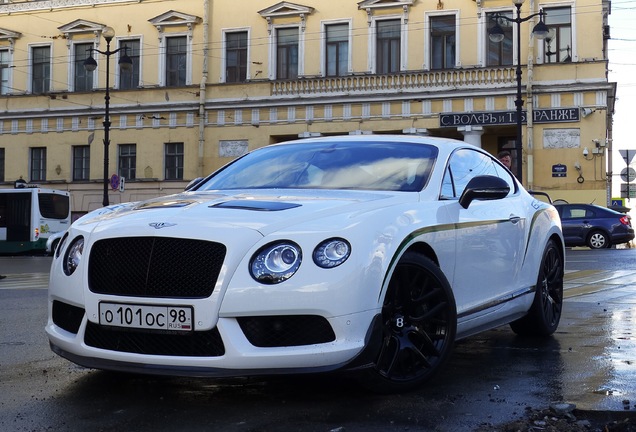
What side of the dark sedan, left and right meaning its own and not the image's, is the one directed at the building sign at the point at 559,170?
right

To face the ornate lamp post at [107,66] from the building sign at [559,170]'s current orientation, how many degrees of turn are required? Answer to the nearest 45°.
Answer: approximately 90° to its right

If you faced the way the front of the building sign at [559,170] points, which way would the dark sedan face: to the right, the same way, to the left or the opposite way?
to the right

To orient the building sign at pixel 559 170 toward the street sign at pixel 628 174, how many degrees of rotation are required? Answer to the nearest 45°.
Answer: approximately 135° to its left

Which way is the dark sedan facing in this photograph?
to the viewer's left
